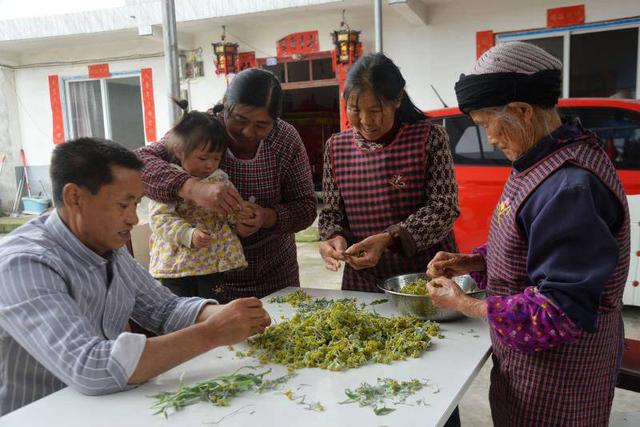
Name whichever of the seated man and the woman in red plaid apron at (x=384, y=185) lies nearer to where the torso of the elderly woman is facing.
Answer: the seated man

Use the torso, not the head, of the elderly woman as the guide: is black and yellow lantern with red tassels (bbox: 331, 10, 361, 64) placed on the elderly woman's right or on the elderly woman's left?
on the elderly woman's right

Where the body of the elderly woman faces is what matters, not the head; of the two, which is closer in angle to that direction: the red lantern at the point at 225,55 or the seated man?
the seated man

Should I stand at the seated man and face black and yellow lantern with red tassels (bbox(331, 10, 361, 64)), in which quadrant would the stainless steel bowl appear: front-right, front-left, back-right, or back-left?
front-right

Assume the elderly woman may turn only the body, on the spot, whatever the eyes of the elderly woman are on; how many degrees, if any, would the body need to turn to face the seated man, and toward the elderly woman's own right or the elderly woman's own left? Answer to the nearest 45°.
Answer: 0° — they already face them

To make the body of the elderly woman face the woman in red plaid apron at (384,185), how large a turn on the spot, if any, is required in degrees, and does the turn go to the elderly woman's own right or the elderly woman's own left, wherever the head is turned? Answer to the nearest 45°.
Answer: approximately 45° to the elderly woman's own right

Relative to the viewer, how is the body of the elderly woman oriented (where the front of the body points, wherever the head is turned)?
to the viewer's left

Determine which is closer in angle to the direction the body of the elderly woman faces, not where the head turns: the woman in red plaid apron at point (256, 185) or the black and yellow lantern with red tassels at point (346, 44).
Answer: the woman in red plaid apron

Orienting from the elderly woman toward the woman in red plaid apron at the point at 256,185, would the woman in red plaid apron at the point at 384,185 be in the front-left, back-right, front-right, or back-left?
front-right
